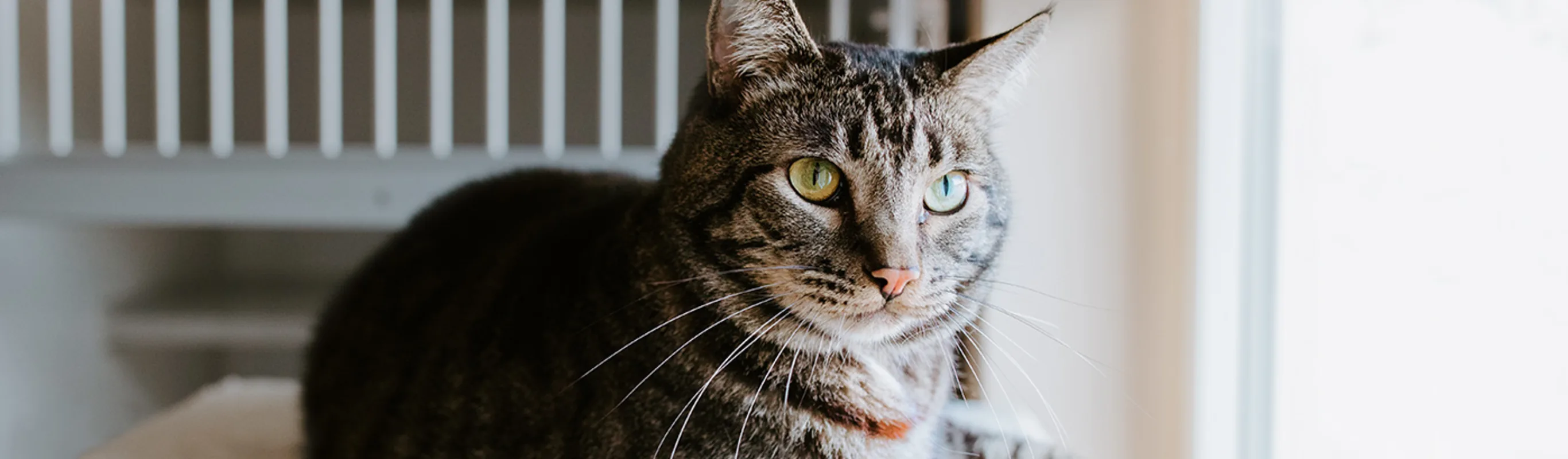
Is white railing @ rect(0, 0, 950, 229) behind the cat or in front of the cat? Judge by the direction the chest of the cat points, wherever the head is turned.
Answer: behind

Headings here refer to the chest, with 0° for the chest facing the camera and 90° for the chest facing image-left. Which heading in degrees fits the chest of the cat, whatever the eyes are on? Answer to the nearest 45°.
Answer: approximately 315°
